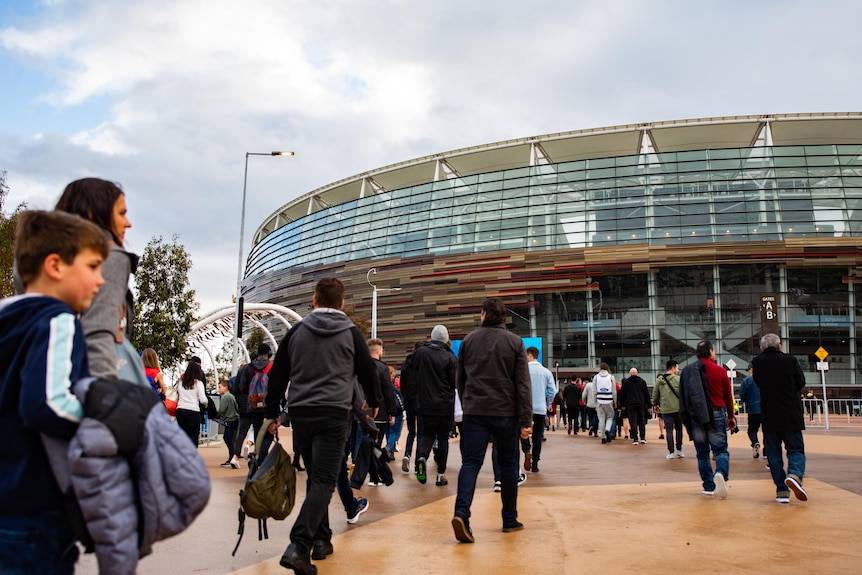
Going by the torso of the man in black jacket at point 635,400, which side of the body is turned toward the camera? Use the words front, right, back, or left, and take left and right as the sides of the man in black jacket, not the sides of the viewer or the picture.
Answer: back

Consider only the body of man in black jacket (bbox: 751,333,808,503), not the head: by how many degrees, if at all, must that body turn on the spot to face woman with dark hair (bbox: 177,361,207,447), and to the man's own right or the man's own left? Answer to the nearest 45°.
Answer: approximately 90° to the man's own left

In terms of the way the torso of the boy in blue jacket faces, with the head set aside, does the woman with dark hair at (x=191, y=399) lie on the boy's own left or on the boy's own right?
on the boy's own left

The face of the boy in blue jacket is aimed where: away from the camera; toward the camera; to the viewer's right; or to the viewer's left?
to the viewer's right

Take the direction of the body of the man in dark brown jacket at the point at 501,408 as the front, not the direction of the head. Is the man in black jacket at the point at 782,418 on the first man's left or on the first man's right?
on the first man's right

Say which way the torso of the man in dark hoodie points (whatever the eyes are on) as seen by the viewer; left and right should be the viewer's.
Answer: facing away from the viewer

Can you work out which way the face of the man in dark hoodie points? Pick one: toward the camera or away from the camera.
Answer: away from the camera

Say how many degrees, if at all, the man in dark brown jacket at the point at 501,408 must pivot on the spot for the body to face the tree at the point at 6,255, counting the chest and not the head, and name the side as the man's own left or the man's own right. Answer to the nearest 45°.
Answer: approximately 45° to the man's own left

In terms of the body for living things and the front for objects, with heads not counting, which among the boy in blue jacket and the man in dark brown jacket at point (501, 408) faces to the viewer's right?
the boy in blue jacket

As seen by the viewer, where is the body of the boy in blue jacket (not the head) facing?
to the viewer's right

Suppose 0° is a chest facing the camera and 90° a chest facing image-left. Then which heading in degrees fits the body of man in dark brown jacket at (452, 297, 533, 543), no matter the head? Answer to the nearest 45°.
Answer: approximately 180°

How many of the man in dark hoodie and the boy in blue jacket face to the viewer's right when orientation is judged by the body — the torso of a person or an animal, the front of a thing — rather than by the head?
1

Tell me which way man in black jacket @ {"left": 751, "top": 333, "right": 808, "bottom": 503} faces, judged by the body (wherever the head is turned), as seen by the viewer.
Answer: away from the camera
